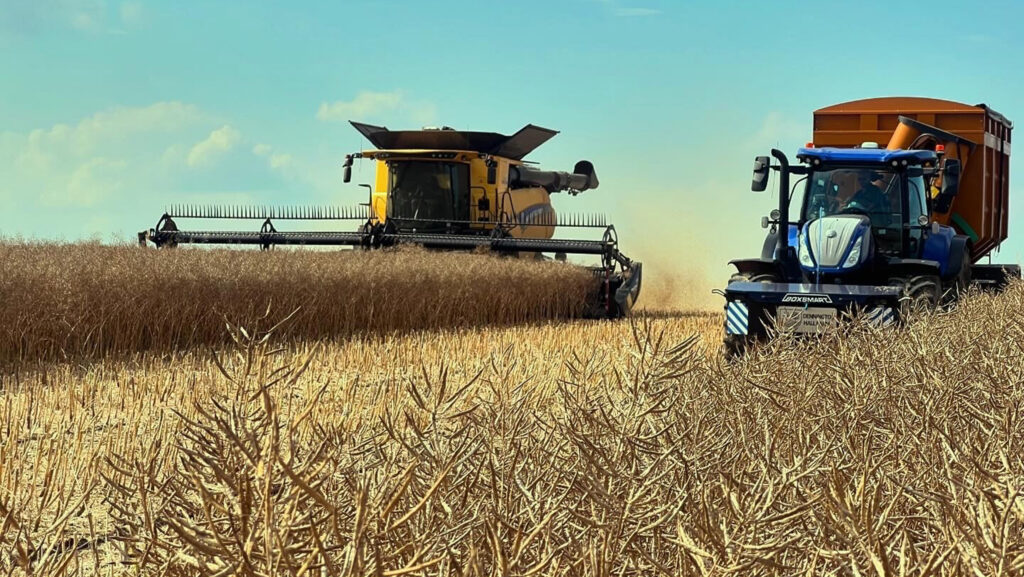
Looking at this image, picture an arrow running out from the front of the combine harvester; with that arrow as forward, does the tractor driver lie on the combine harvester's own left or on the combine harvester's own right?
on the combine harvester's own left

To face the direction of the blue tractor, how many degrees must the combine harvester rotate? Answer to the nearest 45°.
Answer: approximately 90° to its left

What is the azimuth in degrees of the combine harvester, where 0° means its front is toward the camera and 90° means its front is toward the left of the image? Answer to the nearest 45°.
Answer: approximately 45°

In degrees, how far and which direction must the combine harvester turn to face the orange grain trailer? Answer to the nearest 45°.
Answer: approximately 90° to its left
